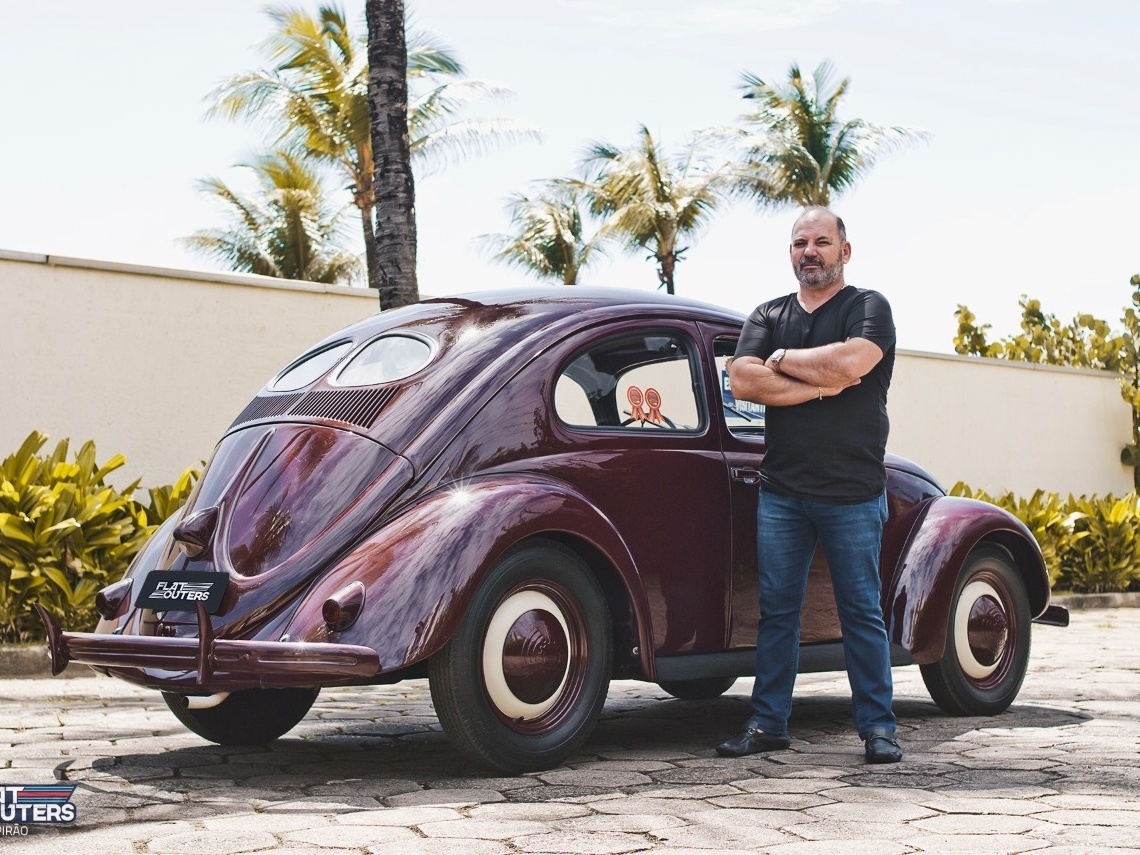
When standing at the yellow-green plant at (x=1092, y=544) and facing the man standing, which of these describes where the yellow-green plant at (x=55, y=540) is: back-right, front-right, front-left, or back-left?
front-right

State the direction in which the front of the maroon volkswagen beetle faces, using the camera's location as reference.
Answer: facing away from the viewer and to the right of the viewer

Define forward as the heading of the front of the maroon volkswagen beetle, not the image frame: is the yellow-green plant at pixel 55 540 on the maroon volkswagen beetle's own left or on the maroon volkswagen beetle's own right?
on the maroon volkswagen beetle's own left

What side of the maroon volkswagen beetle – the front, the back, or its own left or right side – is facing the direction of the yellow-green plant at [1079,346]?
front

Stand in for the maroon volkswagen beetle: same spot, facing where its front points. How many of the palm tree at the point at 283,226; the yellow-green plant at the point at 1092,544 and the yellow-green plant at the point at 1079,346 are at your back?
0

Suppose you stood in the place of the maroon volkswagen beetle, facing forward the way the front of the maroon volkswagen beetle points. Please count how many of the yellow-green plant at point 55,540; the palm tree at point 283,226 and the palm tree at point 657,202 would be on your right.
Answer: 0

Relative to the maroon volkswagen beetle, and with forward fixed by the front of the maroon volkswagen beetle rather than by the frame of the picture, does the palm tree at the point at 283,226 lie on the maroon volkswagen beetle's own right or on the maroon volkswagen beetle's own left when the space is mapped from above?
on the maroon volkswagen beetle's own left

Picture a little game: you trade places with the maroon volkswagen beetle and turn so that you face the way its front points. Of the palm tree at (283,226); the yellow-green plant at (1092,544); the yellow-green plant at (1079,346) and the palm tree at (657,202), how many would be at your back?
0

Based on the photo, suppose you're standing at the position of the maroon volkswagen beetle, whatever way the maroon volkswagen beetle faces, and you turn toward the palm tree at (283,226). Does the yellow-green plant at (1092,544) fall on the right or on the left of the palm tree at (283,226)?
right

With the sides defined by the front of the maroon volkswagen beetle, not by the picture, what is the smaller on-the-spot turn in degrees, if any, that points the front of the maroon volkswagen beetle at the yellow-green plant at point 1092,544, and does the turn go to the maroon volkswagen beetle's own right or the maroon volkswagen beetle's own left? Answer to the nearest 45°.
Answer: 0° — it already faces it

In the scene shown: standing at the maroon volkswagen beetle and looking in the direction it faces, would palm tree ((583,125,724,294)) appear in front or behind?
in front
